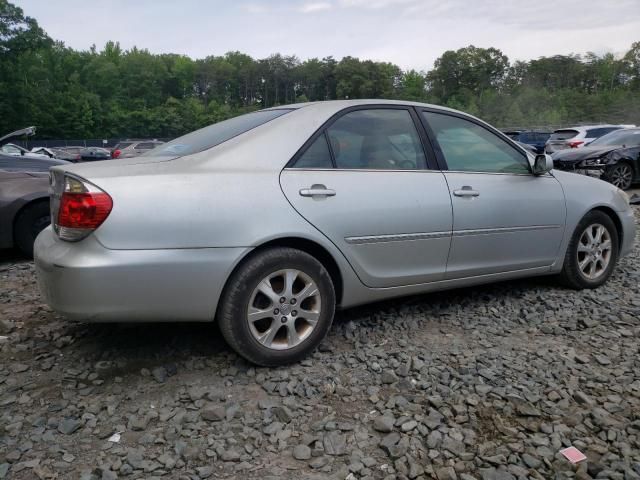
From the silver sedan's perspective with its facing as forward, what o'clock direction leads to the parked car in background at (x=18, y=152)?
The parked car in background is roughly at 9 o'clock from the silver sedan.

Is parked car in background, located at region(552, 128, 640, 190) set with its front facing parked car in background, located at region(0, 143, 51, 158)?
yes

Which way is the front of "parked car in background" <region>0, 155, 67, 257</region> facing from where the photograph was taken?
facing to the right of the viewer

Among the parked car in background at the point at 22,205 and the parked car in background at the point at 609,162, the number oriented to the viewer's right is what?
1

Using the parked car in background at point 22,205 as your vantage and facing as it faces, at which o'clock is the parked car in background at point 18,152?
the parked car in background at point 18,152 is roughly at 9 o'clock from the parked car in background at point 22,205.

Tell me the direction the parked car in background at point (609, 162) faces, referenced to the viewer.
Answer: facing the viewer and to the left of the viewer

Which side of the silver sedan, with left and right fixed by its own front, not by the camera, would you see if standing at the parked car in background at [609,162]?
front

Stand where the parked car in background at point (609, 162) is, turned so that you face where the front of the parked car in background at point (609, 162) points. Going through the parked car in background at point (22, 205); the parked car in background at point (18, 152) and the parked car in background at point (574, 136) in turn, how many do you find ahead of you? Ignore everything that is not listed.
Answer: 2

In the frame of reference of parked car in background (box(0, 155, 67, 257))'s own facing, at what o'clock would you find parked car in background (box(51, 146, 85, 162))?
parked car in background (box(51, 146, 85, 162)) is roughly at 9 o'clock from parked car in background (box(0, 155, 67, 257)).

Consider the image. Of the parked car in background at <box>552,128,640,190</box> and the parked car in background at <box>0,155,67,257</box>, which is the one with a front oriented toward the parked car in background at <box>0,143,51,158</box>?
the parked car in background at <box>552,128,640,190</box>

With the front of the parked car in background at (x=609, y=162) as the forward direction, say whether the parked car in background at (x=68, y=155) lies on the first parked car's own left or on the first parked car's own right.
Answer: on the first parked car's own right

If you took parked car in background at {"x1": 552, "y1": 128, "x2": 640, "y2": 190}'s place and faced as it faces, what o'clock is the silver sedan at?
The silver sedan is roughly at 11 o'clock from the parked car in background.

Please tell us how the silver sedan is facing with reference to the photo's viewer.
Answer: facing away from the viewer and to the right of the viewer
